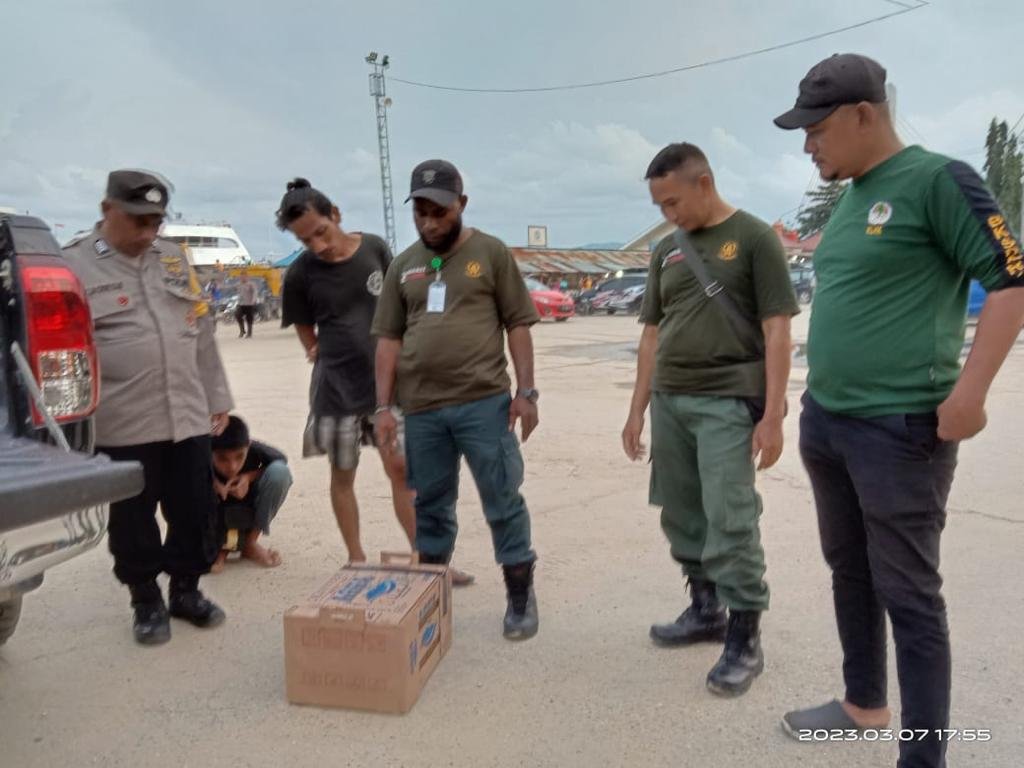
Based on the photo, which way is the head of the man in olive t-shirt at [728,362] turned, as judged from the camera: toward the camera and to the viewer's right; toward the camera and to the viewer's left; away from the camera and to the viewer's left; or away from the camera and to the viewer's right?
toward the camera and to the viewer's left

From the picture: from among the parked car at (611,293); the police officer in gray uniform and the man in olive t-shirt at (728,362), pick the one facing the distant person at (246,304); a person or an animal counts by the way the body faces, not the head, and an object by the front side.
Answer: the parked car

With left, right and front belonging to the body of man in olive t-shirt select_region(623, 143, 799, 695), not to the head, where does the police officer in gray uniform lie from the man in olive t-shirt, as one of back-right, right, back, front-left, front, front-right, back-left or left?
front-right

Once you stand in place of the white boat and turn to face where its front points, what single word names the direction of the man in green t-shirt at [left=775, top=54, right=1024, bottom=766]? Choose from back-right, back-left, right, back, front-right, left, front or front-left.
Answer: right

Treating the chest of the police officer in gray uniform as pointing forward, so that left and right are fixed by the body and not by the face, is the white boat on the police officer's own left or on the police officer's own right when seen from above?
on the police officer's own left

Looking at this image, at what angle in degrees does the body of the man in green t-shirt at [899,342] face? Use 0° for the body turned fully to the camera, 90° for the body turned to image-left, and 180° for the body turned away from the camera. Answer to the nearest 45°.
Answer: approximately 45°

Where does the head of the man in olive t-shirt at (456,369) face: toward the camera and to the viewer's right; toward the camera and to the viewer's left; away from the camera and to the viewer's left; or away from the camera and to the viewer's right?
toward the camera and to the viewer's left

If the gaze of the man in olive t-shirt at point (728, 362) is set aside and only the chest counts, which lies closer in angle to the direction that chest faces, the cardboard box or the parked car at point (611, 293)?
the cardboard box

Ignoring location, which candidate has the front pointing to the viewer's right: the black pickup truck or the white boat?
the white boat

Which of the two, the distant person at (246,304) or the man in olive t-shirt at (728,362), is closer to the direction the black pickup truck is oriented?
the distant person

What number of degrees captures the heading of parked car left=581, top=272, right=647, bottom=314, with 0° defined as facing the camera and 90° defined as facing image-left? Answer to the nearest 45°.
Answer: approximately 45°

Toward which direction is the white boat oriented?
to the viewer's right

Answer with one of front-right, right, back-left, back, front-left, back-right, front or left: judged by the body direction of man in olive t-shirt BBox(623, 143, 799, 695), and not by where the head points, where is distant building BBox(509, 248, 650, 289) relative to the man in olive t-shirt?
back-right

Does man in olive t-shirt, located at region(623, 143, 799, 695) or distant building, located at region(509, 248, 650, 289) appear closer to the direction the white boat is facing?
the distant building

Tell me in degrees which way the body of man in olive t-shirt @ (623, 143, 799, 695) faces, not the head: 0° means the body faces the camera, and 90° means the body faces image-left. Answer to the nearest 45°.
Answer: approximately 45°
